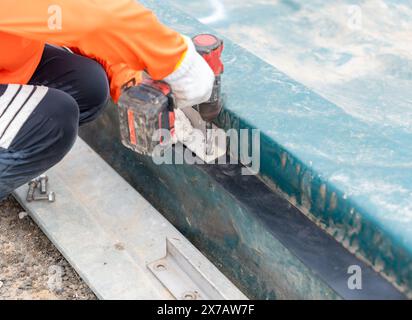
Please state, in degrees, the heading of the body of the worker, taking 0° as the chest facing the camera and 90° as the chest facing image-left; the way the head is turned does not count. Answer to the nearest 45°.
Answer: approximately 270°
